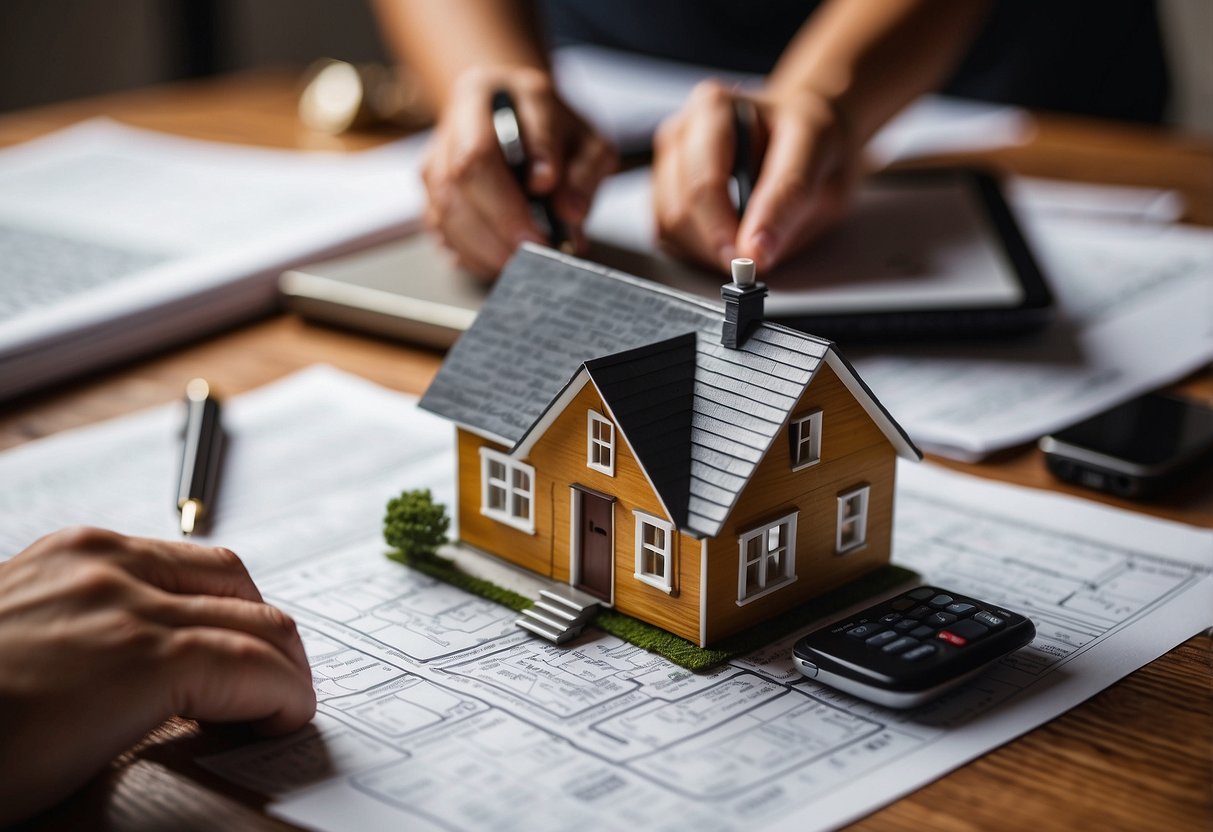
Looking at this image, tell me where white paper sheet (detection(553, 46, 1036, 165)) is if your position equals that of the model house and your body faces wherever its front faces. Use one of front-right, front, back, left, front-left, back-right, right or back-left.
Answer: back-right

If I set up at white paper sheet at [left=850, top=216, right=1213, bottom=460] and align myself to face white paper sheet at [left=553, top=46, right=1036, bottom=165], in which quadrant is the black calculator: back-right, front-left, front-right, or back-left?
back-left

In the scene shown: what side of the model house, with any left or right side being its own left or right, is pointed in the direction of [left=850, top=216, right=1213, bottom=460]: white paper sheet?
back

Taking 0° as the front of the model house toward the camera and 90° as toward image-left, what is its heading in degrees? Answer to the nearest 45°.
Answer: approximately 45°
